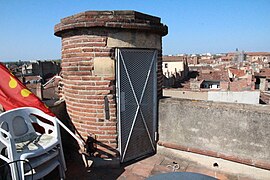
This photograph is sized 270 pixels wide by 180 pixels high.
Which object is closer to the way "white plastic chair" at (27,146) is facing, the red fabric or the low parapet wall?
the low parapet wall

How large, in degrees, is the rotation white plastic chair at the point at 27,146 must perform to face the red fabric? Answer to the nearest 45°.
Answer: approximately 135° to its left

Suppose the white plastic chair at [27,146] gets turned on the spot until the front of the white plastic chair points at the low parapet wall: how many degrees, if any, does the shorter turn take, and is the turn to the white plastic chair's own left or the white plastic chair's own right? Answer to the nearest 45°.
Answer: approximately 45° to the white plastic chair's own left

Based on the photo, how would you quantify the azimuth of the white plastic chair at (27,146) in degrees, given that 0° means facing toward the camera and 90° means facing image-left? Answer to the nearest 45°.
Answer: approximately 315°
